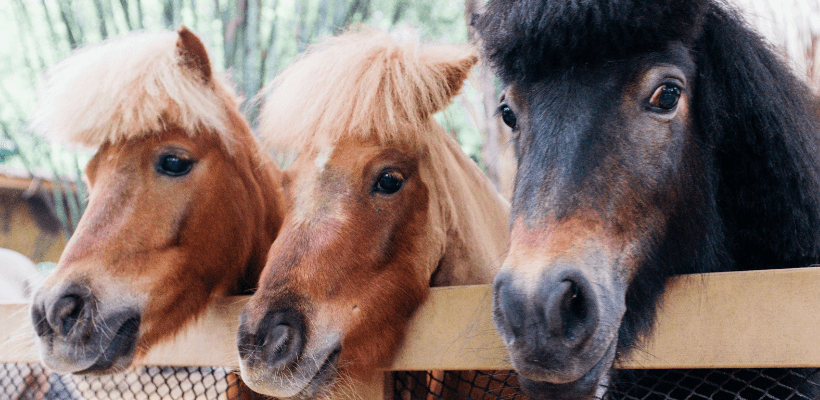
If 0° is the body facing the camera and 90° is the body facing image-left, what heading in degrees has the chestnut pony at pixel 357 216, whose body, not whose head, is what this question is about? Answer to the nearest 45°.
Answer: approximately 45°

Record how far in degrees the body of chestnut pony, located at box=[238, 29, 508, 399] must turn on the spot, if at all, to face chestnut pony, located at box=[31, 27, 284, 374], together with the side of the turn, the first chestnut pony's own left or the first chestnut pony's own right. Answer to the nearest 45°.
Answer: approximately 45° to the first chestnut pony's own right

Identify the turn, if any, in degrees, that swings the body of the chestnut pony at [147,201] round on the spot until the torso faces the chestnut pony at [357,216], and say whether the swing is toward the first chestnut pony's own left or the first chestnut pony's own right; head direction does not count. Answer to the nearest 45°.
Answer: approximately 90° to the first chestnut pony's own left

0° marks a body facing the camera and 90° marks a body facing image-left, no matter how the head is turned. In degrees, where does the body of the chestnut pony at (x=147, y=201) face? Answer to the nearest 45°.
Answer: approximately 45°
